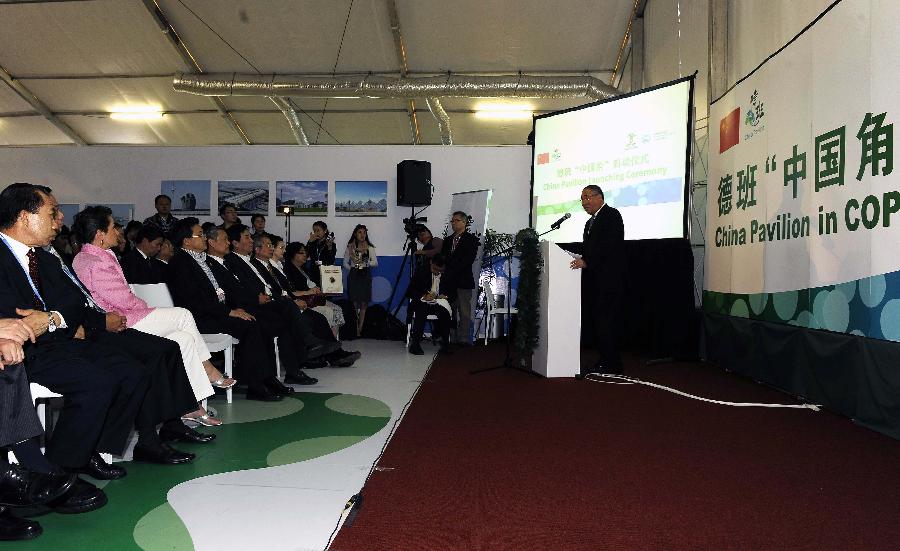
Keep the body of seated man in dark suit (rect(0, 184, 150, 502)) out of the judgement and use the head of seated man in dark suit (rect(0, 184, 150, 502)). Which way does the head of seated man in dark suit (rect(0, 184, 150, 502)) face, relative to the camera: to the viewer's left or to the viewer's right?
to the viewer's right

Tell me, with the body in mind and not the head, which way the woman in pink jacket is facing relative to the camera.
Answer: to the viewer's right

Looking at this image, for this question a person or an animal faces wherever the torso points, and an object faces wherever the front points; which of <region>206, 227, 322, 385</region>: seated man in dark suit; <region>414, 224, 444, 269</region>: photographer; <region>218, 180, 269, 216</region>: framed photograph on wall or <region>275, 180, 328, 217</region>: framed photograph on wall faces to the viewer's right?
the seated man in dark suit

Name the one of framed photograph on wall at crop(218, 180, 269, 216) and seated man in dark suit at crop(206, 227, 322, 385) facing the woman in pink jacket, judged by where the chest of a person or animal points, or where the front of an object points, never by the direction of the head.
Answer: the framed photograph on wall

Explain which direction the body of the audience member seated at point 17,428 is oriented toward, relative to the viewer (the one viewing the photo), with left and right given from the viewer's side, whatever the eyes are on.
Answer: facing to the right of the viewer

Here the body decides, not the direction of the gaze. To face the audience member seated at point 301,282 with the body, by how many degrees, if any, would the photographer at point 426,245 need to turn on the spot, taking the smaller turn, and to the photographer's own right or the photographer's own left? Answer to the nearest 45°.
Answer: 0° — they already face them

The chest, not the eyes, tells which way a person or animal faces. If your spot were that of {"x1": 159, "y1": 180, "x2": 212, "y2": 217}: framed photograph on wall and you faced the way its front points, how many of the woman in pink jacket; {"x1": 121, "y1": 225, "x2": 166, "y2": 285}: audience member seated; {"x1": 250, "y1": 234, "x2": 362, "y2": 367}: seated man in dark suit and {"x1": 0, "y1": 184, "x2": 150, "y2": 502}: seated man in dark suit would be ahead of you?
4

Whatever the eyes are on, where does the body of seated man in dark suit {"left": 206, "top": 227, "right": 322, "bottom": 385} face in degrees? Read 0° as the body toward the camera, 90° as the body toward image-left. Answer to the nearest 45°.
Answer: approximately 270°

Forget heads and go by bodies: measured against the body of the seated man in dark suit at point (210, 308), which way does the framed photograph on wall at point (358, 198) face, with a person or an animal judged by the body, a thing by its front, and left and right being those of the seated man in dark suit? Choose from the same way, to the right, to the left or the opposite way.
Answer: to the right

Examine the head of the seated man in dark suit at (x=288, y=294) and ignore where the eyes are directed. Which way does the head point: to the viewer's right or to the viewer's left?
to the viewer's right

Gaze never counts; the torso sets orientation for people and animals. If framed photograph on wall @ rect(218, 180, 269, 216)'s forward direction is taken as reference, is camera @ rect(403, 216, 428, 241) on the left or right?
on its left

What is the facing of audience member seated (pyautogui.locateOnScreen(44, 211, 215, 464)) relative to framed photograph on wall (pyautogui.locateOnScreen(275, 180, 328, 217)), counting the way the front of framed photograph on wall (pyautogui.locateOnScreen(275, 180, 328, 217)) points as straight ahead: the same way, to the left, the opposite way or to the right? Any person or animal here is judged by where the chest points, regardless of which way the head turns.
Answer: to the left
